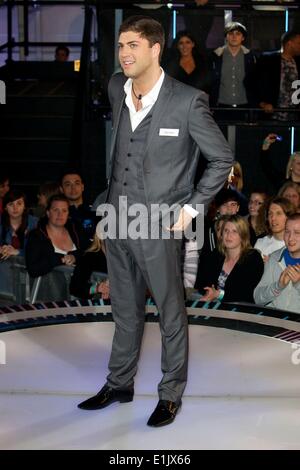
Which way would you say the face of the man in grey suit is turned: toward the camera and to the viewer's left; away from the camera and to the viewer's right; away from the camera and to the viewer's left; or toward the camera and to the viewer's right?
toward the camera and to the viewer's left

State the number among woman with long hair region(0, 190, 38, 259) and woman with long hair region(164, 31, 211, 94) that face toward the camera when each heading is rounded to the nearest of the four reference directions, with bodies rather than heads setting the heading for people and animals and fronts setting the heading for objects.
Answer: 2

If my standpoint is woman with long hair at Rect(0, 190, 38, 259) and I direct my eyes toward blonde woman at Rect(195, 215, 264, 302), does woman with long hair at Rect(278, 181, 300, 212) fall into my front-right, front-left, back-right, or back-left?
front-left

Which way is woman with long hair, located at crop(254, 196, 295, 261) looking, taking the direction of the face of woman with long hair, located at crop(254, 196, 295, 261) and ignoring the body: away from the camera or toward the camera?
toward the camera

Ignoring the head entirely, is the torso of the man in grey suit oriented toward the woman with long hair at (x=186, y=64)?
no

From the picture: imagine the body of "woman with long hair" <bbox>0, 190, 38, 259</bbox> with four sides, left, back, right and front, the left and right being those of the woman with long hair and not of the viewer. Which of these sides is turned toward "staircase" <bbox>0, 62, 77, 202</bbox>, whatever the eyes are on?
back

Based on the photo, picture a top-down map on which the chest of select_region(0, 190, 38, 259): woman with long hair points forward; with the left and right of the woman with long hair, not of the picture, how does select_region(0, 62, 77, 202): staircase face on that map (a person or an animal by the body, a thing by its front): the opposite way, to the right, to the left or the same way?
the same way

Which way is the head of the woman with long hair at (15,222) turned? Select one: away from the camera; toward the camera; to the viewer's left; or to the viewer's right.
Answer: toward the camera

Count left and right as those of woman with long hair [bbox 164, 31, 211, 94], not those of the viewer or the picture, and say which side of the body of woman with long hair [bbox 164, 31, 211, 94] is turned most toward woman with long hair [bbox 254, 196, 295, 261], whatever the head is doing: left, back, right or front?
front

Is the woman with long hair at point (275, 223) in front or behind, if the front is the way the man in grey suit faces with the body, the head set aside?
behind

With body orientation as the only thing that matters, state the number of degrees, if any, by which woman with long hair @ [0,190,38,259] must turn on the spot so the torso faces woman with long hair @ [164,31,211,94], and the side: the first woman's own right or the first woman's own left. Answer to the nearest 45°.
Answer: approximately 135° to the first woman's own left

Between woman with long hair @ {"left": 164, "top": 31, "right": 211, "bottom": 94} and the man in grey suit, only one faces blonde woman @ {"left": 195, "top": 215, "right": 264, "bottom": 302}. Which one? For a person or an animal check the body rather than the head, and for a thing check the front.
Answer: the woman with long hair

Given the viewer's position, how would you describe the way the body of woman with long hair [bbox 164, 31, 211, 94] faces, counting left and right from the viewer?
facing the viewer

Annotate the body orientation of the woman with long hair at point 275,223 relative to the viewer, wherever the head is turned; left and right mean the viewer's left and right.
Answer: facing the viewer and to the left of the viewer

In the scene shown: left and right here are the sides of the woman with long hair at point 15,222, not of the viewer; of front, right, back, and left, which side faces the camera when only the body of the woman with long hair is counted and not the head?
front

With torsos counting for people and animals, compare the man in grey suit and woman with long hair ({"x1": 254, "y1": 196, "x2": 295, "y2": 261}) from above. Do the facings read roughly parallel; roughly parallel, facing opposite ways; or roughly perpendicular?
roughly parallel

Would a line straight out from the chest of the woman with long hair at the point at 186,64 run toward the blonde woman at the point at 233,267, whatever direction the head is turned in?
yes

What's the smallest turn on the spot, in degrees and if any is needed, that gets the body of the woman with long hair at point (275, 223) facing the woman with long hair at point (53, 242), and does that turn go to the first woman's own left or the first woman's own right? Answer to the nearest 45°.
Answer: approximately 45° to the first woman's own right

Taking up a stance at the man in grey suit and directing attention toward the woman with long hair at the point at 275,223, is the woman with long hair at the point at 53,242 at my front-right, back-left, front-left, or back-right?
front-left
